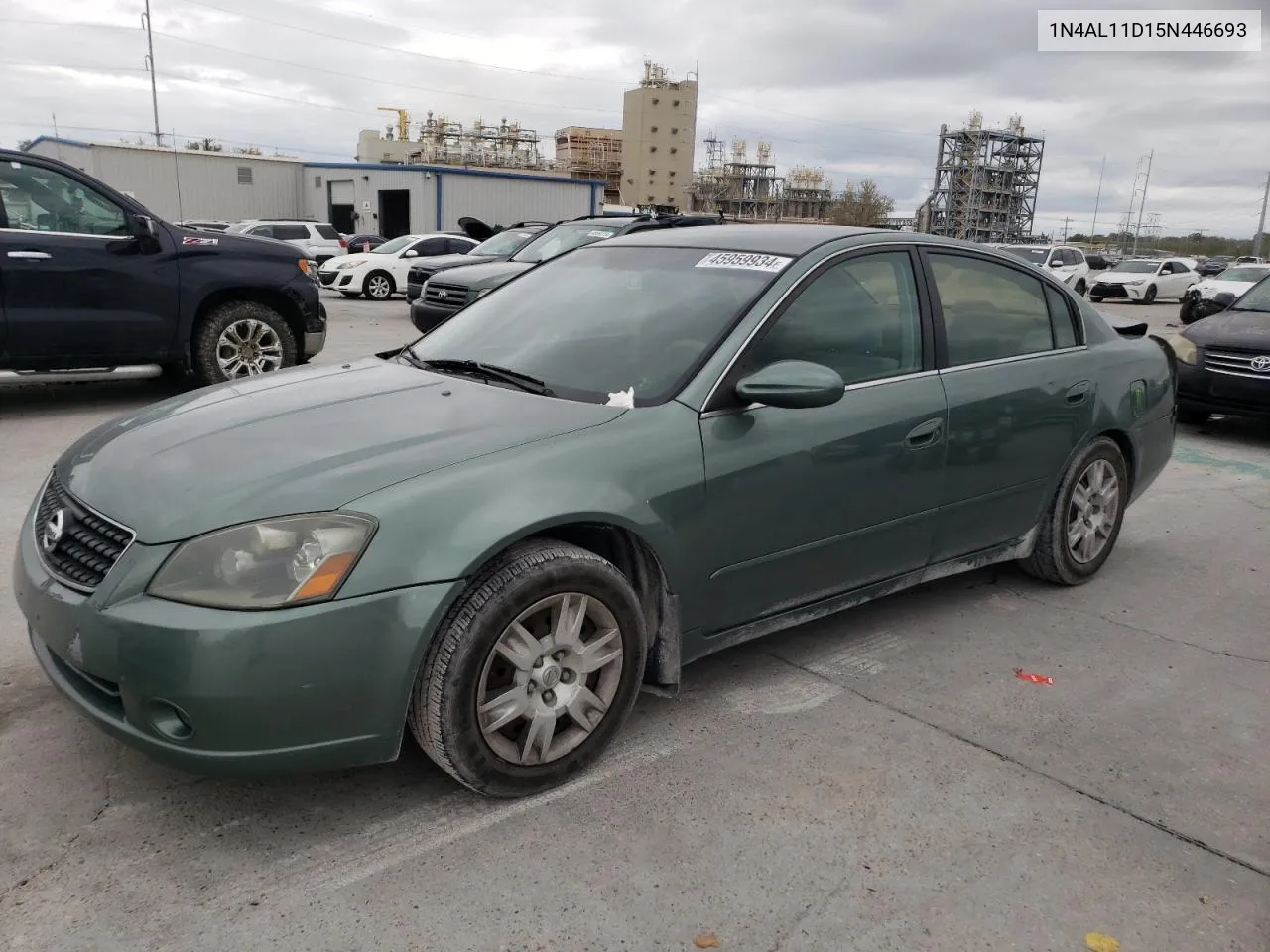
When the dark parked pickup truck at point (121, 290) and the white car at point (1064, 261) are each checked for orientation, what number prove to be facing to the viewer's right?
1

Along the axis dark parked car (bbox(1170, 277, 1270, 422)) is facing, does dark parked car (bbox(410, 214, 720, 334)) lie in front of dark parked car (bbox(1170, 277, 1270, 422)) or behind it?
in front

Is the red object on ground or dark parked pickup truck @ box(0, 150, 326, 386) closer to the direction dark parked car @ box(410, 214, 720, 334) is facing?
the dark parked pickup truck

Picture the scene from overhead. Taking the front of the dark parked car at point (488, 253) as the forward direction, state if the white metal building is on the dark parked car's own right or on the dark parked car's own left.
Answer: on the dark parked car's own right

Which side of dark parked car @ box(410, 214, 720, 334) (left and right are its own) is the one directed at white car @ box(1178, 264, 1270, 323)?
back

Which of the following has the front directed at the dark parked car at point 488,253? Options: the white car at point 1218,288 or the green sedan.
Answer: the white car

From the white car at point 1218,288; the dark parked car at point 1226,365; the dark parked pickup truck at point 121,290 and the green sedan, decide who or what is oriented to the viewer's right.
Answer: the dark parked pickup truck at point 121,290

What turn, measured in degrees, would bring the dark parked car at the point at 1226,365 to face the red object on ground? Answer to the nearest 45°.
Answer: approximately 45° to its left

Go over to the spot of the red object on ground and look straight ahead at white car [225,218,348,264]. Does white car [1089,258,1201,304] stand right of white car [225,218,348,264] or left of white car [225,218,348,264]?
right

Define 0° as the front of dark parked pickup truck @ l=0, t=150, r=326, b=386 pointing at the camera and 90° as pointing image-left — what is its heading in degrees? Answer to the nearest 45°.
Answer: approximately 270°

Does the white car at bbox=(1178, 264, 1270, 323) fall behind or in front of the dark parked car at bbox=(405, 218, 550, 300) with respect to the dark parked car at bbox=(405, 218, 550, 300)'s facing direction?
behind

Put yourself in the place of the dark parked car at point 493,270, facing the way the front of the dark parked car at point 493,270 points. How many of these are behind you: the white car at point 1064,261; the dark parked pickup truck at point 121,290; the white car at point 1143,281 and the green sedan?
2
